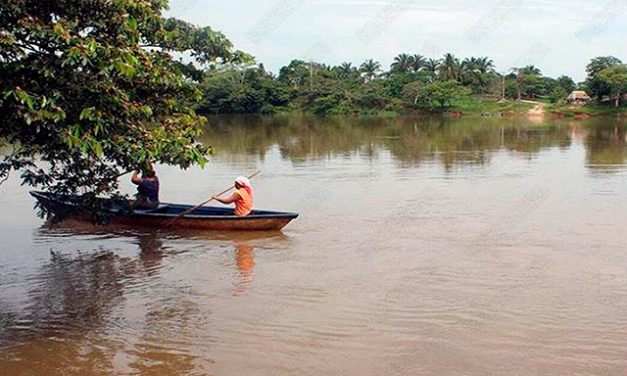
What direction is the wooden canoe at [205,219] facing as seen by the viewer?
to the viewer's left

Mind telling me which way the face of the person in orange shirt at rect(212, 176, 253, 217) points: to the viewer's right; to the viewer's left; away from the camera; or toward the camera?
to the viewer's left
